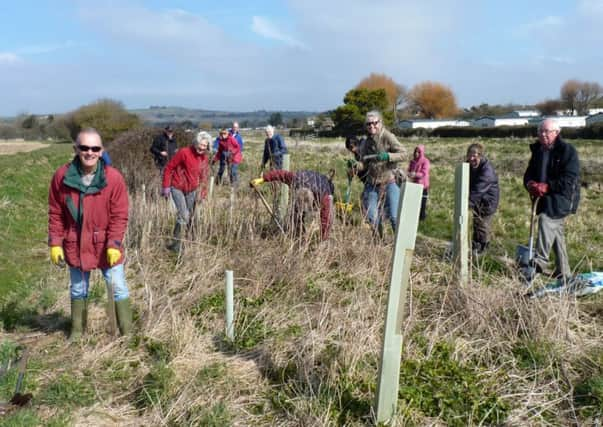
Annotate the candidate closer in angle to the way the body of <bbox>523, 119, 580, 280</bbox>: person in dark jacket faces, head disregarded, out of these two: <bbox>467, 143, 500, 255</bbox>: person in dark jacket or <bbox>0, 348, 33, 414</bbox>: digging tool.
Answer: the digging tool

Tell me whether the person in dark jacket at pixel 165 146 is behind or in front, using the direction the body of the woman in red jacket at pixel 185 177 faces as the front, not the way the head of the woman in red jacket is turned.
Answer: behind

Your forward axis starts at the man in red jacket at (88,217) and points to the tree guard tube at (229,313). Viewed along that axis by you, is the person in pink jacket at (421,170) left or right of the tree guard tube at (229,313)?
left

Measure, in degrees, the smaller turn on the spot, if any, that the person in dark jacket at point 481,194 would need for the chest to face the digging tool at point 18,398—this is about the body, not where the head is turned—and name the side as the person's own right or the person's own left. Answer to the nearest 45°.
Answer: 0° — they already face it

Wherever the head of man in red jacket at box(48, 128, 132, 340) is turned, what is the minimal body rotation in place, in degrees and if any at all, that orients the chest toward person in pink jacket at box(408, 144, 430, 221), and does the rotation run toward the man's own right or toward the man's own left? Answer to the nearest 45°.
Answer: approximately 135° to the man's own left

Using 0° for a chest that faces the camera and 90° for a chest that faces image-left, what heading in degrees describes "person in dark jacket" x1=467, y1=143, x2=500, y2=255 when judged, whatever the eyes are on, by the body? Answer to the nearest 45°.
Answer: approximately 45°

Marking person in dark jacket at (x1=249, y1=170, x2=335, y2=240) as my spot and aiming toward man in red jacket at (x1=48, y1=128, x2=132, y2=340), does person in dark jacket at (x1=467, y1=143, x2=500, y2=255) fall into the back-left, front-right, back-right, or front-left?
back-left
